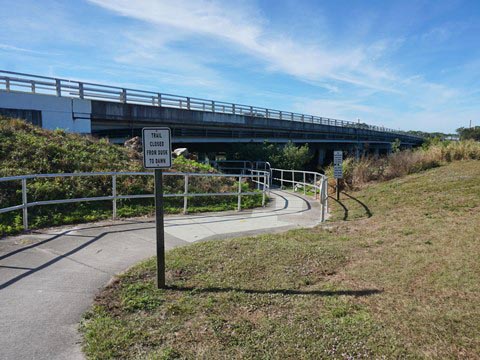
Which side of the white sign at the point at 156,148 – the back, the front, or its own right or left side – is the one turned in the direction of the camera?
front

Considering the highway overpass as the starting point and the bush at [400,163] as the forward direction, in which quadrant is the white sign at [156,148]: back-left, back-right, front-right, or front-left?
front-right

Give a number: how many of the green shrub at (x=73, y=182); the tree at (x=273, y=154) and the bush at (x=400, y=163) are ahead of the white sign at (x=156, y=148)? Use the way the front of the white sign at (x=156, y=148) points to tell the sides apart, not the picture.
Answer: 0

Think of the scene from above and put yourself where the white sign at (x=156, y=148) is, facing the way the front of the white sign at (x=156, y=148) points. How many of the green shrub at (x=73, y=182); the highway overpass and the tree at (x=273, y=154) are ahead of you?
0

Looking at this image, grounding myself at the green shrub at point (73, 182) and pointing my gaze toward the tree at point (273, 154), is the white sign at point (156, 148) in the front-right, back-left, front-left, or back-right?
back-right

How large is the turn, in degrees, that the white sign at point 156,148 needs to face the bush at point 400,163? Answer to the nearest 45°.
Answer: approximately 135° to its left

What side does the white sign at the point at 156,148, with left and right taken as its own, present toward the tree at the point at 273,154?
back

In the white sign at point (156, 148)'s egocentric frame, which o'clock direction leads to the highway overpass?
The highway overpass is roughly at 6 o'clock from the white sign.

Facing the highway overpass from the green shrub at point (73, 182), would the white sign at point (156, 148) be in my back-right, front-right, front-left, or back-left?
back-right

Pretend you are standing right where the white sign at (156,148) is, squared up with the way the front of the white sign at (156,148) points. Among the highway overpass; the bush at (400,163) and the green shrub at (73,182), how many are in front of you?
0

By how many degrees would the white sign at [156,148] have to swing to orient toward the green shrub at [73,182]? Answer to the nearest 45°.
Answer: approximately 180°

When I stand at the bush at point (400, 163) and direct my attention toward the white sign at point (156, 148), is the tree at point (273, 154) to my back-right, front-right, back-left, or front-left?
back-right
